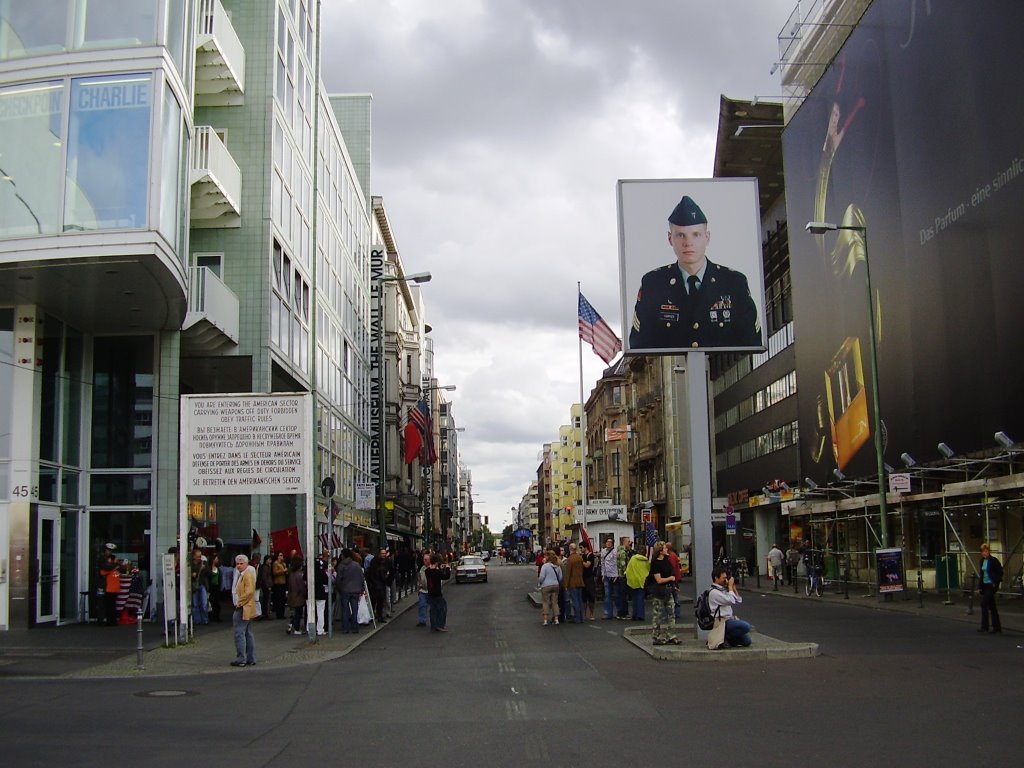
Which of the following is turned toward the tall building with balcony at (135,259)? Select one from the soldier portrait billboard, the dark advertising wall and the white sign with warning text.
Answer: the dark advertising wall

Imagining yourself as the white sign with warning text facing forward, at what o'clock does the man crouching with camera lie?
The man crouching with camera is roughly at 10 o'clock from the white sign with warning text.

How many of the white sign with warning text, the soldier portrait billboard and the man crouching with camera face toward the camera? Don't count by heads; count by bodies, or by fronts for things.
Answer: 2

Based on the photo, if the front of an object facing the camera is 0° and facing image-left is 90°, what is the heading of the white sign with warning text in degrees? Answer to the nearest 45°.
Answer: approximately 0°

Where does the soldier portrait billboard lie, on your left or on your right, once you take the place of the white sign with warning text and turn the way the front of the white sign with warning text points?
on your left

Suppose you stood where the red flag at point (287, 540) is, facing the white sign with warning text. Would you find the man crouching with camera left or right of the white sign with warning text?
left

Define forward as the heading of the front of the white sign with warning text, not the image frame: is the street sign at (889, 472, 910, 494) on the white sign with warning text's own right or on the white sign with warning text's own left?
on the white sign with warning text's own left
